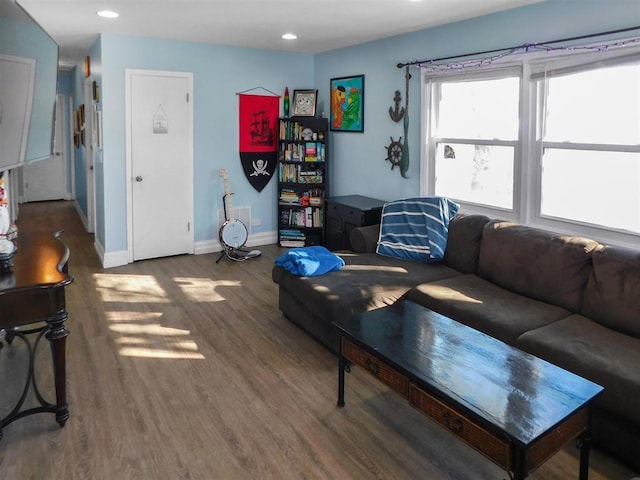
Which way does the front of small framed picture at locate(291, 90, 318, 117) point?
toward the camera

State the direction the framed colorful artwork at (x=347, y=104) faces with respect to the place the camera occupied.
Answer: facing the viewer and to the left of the viewer

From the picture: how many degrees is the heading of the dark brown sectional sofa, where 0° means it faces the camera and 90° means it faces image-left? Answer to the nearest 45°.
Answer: approximately 45°

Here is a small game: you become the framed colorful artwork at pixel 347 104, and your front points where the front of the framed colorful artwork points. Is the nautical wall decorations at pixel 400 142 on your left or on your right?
on your left

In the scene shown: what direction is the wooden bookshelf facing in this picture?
toward the camera

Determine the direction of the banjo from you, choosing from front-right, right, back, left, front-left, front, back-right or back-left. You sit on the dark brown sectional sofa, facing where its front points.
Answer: right

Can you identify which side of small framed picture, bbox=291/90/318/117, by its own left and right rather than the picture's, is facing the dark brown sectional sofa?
front
